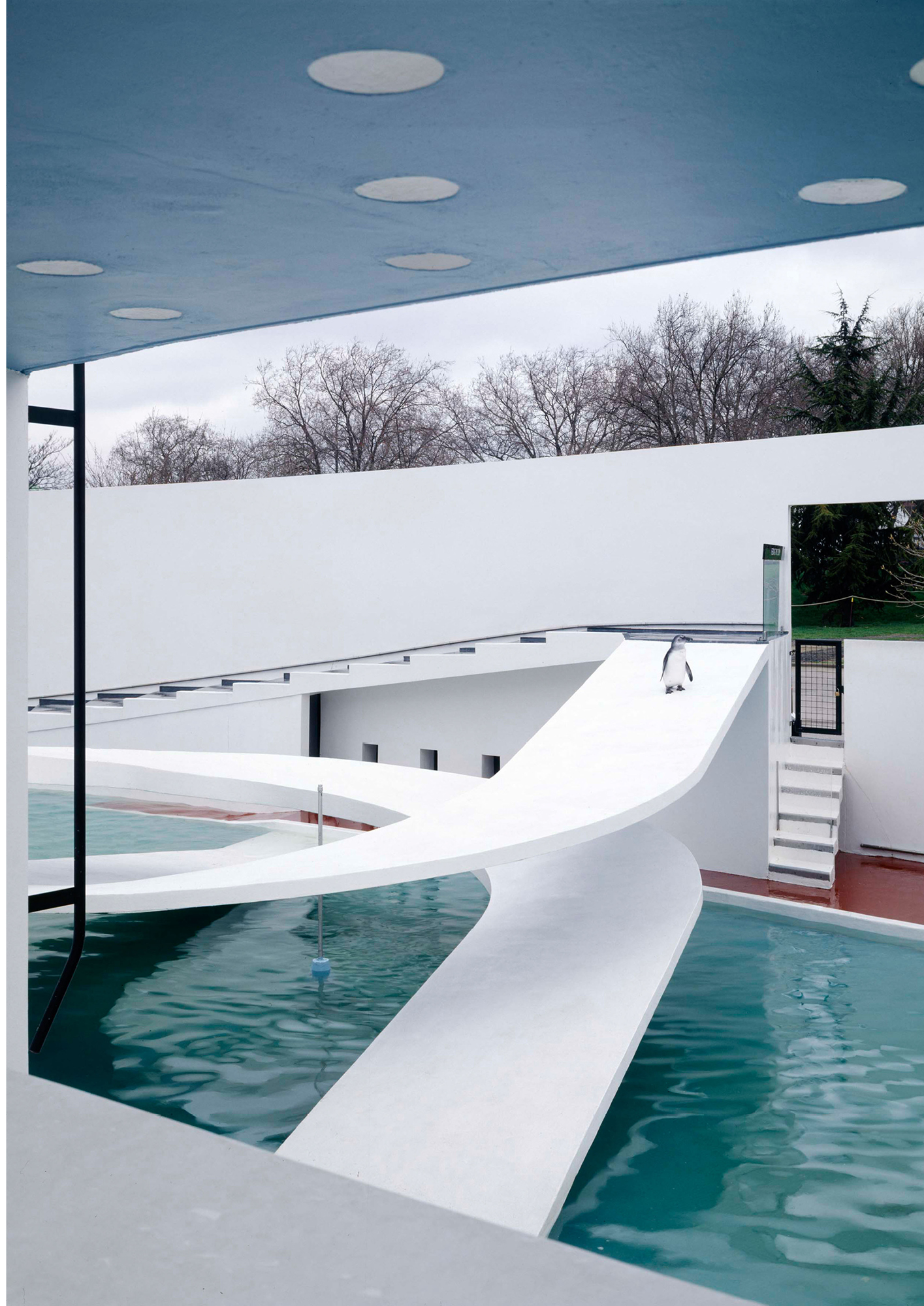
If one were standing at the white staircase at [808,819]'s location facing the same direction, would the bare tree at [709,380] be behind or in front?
behind

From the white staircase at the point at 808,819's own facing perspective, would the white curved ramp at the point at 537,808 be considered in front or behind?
in front

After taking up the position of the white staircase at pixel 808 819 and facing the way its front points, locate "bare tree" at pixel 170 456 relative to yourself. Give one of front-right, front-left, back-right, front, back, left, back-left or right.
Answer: back-right

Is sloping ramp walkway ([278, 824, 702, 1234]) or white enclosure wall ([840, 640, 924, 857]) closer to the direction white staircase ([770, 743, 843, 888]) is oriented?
the sloping ramp walkway

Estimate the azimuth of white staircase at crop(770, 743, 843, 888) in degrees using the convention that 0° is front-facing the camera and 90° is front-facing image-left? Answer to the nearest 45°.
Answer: approximately 0°

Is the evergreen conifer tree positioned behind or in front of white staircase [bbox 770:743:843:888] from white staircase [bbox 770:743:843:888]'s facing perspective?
behind

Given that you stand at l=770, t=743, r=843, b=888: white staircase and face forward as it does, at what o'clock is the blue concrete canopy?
The blue concrete canopy is roughly at 12 o'clock from the white staircase.

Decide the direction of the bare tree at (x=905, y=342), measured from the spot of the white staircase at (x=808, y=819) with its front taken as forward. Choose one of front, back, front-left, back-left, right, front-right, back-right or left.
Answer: back

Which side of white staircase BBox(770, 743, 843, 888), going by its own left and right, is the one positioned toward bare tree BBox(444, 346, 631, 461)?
back
